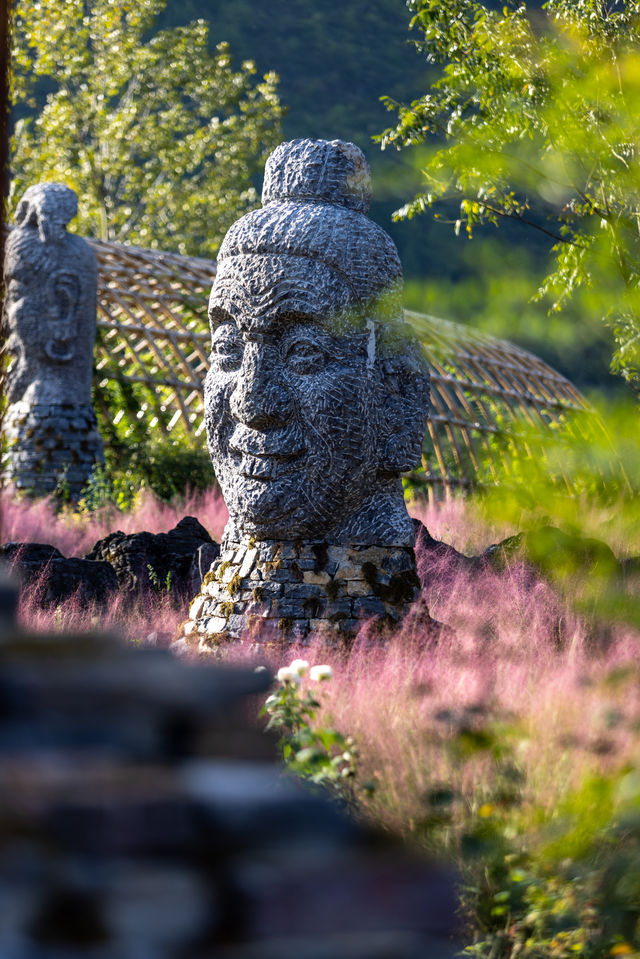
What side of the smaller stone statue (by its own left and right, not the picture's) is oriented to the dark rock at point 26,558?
left

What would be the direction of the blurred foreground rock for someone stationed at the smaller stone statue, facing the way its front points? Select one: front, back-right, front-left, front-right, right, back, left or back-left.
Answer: left

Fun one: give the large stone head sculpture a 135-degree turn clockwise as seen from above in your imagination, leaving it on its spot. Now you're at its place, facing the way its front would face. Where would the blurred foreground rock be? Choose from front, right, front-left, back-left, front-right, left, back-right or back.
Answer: back

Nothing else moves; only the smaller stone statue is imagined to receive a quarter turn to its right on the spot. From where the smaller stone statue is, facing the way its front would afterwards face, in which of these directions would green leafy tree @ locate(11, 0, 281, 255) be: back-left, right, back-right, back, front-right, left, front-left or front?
front

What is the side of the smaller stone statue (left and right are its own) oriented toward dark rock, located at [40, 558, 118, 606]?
left

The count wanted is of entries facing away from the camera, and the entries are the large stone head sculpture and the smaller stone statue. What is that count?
0

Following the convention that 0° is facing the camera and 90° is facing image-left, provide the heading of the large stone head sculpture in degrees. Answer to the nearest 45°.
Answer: approximately 45°

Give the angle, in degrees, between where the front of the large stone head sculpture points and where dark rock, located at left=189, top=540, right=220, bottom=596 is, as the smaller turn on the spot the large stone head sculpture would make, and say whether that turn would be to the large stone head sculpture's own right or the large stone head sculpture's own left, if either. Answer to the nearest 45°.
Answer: approximately 135° to the large stone head sculpture's own right

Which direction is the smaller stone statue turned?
to the viewer's left
